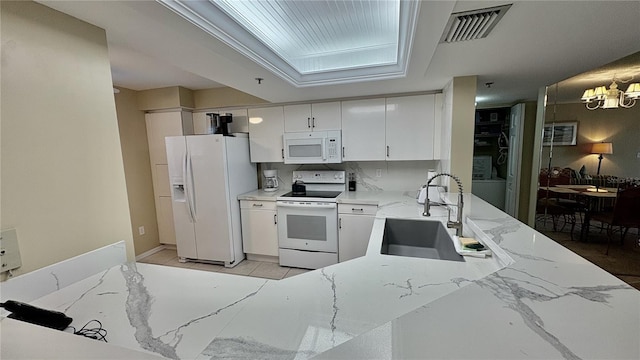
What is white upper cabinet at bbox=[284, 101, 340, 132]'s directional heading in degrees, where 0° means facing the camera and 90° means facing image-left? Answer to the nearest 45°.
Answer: approximately 0°

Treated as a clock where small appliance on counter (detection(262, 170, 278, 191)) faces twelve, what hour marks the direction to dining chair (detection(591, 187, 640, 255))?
The dining chair is roughly at 10 o'clock from the small appliance on counter.

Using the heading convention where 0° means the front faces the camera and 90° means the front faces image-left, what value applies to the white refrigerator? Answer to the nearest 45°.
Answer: approximately 45°

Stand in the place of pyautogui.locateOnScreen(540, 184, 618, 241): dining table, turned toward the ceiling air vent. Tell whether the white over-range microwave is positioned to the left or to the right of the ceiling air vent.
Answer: right
